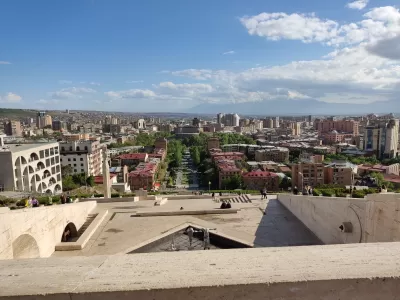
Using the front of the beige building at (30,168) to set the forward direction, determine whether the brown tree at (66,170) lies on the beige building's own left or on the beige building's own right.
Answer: on the beige building's own left

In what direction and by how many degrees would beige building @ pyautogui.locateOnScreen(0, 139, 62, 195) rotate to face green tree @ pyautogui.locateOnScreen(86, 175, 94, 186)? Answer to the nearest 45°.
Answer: approximately 90° to its left

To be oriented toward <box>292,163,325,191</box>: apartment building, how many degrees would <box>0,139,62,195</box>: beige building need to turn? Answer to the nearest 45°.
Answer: approximately 45° to its left

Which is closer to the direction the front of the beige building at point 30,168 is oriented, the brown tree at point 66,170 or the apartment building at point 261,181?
the apartment building

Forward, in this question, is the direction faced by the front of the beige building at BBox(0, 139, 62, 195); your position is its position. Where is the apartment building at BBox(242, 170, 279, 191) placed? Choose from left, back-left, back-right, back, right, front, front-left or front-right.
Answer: front-left

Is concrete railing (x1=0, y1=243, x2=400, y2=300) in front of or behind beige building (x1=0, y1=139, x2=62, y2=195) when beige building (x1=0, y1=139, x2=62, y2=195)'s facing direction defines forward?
in front

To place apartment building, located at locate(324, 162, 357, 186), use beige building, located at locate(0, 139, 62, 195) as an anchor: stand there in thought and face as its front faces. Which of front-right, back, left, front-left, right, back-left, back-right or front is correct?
front-left

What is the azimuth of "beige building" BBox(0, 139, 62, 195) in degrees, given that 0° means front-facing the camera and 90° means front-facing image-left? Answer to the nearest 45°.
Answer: approximately 315°

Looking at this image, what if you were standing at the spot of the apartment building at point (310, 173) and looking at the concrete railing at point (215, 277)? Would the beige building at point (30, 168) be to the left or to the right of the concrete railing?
right

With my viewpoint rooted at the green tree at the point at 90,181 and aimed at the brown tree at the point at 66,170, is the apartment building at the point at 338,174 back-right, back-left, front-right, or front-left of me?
back-right
